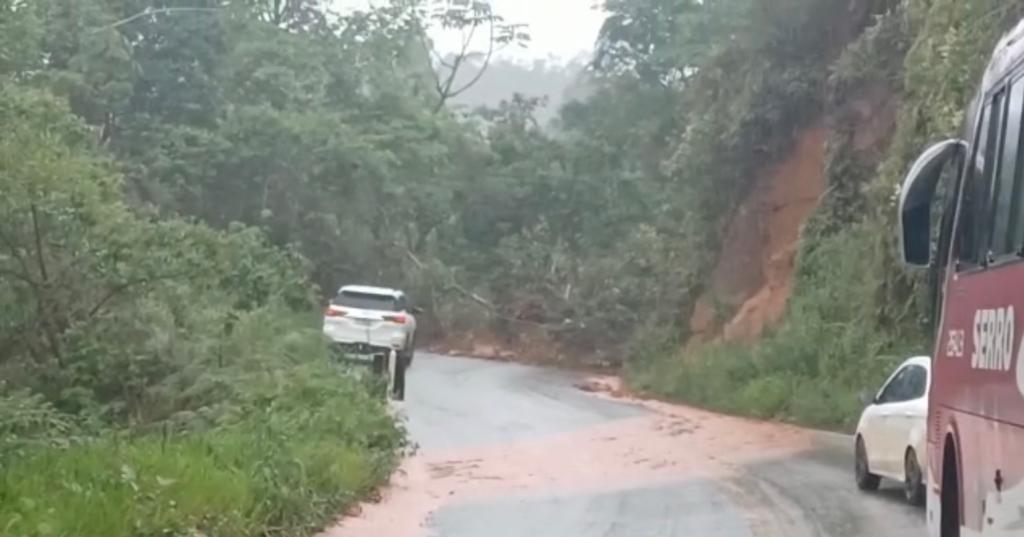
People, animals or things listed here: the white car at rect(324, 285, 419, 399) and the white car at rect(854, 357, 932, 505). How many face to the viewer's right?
0

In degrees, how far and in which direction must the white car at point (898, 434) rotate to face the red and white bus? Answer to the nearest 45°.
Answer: approximately 135° to its left

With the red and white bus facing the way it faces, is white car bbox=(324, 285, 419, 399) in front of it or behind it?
in front

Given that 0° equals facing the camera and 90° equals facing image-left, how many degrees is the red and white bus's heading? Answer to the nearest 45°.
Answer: approximately 135°

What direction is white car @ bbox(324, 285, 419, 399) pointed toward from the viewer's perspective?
away from the camera

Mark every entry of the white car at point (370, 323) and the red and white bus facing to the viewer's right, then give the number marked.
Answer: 0

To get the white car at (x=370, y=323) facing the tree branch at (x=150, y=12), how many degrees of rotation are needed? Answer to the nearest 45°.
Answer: approximately 45° to its left

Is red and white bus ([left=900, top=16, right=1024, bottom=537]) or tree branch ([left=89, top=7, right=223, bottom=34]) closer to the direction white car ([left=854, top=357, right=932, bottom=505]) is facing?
the tree branch

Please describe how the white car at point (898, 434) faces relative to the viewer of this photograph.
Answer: facing away from the viewer and to the left of the viewer

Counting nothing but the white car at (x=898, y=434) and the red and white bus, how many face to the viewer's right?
0

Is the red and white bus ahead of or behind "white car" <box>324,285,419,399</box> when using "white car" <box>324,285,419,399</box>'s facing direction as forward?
behind
